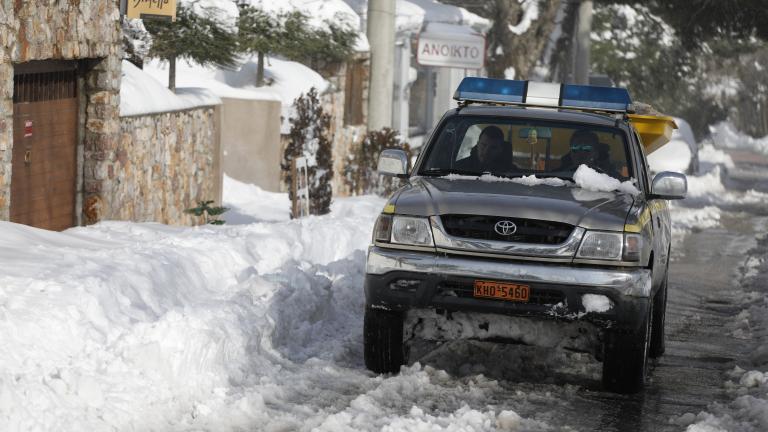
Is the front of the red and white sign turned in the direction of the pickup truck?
yes

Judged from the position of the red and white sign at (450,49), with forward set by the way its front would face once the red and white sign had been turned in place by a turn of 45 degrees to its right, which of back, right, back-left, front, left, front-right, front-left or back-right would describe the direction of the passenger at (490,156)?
front-left

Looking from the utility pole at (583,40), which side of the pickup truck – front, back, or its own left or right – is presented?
back

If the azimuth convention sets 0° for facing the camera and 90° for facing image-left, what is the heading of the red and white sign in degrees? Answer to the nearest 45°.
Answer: approximately 0°

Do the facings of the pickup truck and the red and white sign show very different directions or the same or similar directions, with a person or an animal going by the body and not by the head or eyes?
same or similar directions

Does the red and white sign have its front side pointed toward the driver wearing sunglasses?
yes

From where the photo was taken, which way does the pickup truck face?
toward the camera

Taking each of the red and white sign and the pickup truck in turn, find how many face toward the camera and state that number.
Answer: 2

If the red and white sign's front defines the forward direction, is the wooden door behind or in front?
in front

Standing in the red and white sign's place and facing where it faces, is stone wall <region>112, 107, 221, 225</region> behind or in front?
in front

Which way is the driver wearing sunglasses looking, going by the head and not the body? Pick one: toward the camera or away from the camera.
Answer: toward the camera
